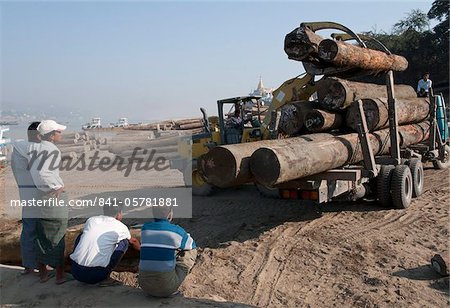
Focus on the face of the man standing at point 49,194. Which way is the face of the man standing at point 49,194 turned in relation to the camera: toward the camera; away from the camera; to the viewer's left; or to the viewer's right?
to the viewer's right

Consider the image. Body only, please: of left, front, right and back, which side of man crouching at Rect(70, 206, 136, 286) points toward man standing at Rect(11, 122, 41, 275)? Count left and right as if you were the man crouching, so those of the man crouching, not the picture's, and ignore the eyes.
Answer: left

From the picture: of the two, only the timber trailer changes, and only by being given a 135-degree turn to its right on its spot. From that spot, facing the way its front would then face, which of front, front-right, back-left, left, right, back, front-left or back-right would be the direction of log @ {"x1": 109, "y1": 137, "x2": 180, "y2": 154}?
back-right

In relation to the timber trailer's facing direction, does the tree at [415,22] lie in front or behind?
in front

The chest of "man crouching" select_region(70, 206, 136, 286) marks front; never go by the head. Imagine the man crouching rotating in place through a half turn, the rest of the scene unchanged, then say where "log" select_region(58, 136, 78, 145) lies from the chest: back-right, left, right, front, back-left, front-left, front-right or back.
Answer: back-right

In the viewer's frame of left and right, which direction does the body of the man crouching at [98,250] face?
facing away from the viewer and to the right of the viewer

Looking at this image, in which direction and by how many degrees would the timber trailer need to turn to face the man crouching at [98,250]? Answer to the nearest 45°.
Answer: approximately 180°

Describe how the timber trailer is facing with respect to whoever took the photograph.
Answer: facing away from the viewer and to the right of the viewer

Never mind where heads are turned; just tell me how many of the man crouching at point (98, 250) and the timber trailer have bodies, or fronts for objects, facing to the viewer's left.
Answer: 0

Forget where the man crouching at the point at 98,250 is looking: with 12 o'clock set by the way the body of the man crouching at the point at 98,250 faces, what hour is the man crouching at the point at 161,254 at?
the man crouching at the point at 161,254 is roughly at 3 o'clock from the man crouching at the point at 98,250.

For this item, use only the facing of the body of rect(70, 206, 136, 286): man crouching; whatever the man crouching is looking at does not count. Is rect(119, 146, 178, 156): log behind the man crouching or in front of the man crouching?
in front
